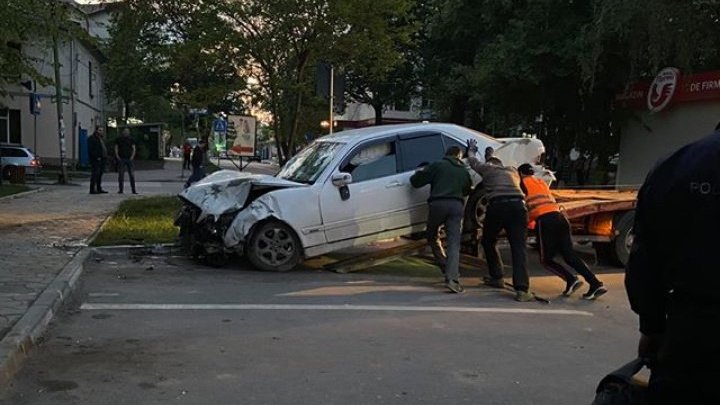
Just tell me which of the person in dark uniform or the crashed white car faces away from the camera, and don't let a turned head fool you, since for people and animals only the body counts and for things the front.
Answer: the person in dark uniform

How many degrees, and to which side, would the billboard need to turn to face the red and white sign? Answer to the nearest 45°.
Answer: approximately 90° to its left

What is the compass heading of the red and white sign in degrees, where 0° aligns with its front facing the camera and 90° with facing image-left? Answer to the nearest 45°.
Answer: approximately 45°

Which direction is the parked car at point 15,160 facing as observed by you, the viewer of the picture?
facing to the left of the viewer

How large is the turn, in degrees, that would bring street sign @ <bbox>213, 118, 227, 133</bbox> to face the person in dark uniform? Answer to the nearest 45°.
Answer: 0° — it already faces them

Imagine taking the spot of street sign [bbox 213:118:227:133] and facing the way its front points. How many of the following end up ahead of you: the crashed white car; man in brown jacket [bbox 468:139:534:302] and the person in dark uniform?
3

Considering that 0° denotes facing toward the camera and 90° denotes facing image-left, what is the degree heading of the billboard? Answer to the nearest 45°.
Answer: approximately 0°

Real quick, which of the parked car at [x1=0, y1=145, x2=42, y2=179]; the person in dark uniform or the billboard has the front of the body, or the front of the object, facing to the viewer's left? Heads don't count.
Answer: the parked car

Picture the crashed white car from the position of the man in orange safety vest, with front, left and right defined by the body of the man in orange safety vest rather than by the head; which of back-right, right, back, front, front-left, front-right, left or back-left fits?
front-left

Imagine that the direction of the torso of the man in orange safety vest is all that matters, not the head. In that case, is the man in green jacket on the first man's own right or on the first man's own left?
on the first man's own left
